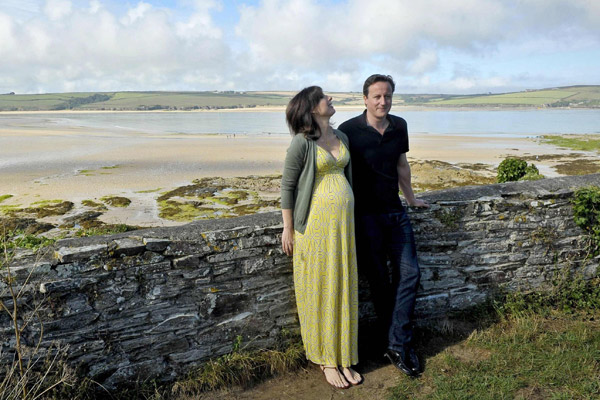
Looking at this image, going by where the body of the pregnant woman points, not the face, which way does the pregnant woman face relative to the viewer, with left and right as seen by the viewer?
facing the viewer and to the right of the viewer

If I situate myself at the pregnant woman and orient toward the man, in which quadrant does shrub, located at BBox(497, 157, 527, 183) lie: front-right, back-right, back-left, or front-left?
front-left

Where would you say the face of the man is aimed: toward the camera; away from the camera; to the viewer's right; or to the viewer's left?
toward the camera

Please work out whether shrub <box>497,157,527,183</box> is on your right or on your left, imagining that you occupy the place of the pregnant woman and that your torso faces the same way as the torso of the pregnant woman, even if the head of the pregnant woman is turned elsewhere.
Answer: on your left
